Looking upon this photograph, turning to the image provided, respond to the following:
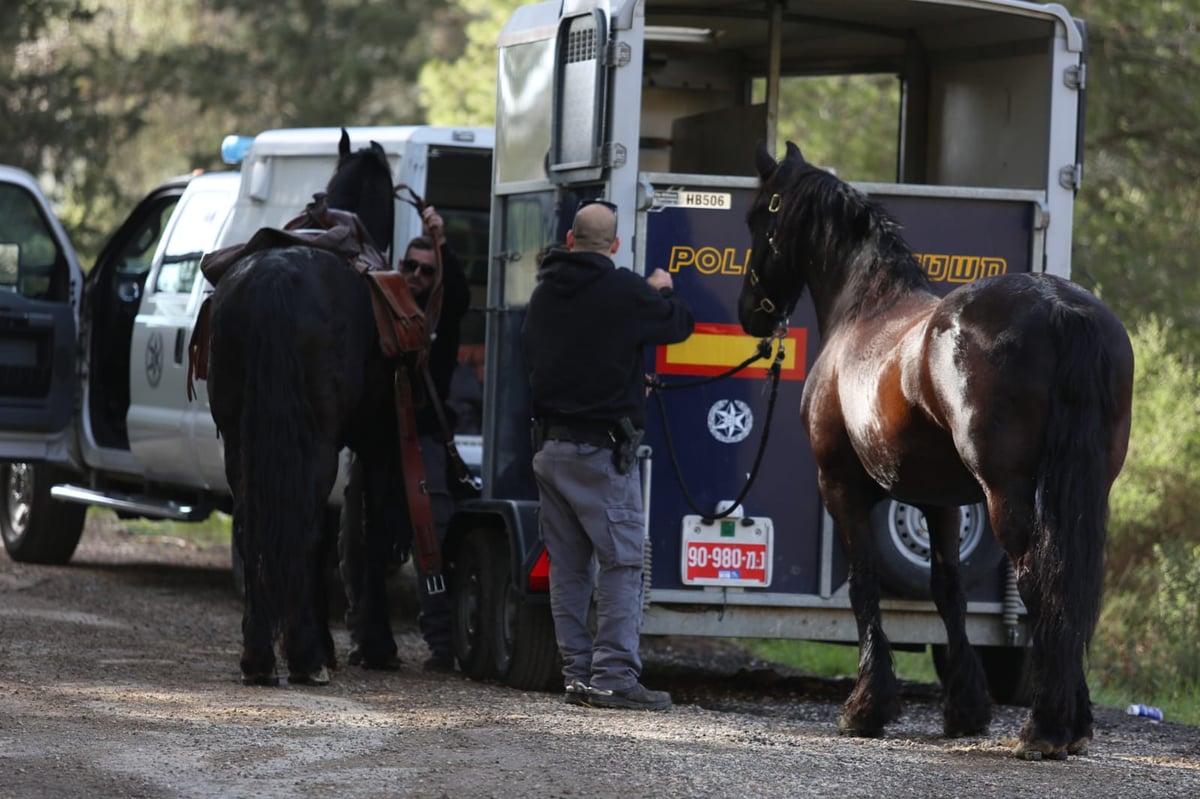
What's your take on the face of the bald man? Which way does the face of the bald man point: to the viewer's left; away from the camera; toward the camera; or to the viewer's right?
away from the camera

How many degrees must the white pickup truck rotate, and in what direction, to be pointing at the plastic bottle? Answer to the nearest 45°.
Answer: approximately 180°

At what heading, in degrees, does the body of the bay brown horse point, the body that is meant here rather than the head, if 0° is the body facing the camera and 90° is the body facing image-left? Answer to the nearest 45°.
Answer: approximately 135°

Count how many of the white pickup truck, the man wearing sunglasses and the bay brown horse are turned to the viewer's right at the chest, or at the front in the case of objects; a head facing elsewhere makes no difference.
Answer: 0

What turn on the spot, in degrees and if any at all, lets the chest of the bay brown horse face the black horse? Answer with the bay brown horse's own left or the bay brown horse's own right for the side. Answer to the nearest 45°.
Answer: approximately 45° to the bay brown horse's own left

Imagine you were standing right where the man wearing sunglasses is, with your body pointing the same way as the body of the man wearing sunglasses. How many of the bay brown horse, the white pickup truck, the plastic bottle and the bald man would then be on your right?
1

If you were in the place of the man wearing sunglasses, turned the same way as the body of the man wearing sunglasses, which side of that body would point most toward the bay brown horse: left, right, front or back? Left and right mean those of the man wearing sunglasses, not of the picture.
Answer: left

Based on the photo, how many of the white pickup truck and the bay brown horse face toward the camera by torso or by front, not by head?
0

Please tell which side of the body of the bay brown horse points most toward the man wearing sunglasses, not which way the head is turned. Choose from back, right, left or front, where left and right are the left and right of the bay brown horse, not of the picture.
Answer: front

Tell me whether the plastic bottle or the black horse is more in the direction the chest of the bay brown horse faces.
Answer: the black horse

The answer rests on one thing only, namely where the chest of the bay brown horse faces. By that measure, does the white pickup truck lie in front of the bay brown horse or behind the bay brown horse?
in front

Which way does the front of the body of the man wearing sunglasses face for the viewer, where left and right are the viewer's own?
facing the viewer and to the left of the viewer

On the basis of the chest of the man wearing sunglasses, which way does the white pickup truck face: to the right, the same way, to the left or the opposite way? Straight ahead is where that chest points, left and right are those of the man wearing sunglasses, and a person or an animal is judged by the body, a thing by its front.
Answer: to the right

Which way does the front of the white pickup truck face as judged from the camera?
facing away from the viewer and to the left of the viewer

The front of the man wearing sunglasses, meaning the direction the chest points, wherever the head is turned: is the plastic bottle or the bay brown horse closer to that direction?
the bay brown horse
